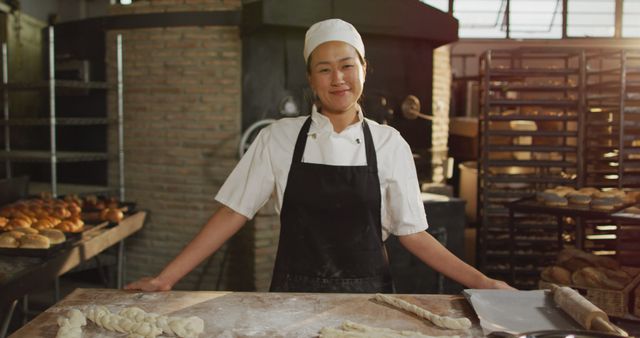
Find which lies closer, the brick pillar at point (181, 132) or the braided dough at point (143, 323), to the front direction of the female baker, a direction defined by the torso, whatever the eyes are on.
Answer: the braided dough

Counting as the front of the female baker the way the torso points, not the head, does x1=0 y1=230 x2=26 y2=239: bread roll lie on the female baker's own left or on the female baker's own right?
on the female baker's own right

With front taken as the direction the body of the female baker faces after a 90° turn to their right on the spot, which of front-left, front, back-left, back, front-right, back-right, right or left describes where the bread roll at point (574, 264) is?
back-right

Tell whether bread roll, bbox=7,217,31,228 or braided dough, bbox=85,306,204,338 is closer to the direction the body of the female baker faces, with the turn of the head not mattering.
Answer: the braided dough

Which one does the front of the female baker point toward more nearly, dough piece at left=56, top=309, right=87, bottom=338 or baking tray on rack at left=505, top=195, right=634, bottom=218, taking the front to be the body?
the dough piece

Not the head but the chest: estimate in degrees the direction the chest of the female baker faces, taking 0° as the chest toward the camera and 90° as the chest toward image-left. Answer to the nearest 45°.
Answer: approximately 0°

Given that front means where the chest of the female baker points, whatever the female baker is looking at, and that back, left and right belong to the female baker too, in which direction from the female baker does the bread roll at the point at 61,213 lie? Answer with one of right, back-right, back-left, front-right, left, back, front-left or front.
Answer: back-right

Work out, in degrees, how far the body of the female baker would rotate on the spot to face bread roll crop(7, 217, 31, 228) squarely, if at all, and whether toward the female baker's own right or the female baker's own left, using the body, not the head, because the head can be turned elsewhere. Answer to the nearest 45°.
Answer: approximately 135° to the female baker's own right

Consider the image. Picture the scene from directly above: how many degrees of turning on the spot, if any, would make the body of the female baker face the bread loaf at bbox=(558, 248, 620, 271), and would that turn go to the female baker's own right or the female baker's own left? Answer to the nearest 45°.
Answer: approximately 135° to the female baker's own left

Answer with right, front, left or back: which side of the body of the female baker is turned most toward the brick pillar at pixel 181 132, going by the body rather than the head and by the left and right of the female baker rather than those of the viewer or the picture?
back

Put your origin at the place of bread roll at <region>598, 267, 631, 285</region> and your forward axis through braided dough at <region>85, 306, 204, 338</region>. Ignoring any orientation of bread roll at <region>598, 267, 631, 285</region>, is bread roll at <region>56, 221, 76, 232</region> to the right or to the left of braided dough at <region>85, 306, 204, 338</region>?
right

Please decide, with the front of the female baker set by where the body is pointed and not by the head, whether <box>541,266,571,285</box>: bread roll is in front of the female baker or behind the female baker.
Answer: behind

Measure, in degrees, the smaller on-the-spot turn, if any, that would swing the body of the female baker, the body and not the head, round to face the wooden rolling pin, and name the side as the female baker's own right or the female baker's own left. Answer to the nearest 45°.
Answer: approximately 45° to the female baker's own left
